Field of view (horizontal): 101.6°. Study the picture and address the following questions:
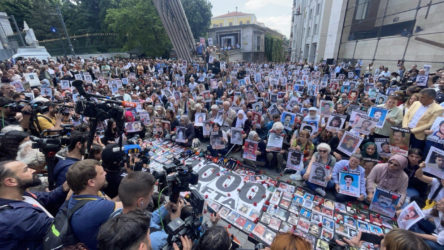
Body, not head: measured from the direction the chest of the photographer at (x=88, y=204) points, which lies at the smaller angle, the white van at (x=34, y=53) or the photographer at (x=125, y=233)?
the white van

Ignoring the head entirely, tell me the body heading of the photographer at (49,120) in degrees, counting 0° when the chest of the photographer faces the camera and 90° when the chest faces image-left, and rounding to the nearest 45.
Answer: approximately 270°

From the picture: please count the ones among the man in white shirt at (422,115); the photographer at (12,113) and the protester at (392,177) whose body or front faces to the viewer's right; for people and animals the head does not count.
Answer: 1

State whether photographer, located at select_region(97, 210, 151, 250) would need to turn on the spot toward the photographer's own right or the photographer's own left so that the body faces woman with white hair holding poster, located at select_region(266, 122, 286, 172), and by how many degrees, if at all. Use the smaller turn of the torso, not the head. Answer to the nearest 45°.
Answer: approximately 45° to the photographer's own right

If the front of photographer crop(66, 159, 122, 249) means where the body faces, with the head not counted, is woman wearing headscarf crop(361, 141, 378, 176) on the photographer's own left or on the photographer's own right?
on the photographer's own right

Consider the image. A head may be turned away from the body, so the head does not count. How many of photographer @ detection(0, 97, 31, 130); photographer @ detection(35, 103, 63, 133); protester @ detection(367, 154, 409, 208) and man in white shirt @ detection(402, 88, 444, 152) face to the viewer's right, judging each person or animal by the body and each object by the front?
2

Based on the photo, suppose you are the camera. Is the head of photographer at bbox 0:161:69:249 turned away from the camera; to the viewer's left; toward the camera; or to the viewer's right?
to the viewer's right

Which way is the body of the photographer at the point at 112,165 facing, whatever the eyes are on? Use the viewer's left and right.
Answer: facing away from the viewer and to the right of the viewer

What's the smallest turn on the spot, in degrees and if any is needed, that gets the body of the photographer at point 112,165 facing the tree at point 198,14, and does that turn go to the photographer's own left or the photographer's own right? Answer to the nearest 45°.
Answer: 0° — they already face it

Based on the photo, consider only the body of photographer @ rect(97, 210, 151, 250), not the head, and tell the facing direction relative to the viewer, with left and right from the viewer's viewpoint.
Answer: facing away from the viewer and to the right of the viewer
